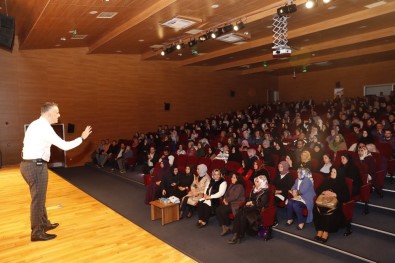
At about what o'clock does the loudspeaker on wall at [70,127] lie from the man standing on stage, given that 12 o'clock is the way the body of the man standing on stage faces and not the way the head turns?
The loudspeaker on wall is roughly at 9 o'clock from the man standing on stage.

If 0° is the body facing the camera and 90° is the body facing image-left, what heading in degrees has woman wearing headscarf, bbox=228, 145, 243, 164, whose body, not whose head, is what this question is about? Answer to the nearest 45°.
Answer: approximately 45°

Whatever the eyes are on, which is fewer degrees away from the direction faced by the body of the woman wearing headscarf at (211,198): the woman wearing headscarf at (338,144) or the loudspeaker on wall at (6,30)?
the loudspeaker on wall

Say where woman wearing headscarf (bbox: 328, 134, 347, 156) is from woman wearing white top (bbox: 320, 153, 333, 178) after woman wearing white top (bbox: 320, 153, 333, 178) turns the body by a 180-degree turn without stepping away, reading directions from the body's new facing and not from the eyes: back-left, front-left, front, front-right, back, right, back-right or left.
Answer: front-left

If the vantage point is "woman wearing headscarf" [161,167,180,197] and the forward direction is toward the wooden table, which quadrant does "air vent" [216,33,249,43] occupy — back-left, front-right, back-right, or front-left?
back-left

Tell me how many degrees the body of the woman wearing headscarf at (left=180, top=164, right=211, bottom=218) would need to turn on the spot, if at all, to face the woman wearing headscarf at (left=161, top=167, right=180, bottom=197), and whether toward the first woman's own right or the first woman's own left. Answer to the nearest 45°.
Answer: approximately 90° to the first woman's own right

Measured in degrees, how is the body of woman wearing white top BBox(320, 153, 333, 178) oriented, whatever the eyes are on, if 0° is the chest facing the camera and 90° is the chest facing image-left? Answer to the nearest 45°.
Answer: approximately 45°

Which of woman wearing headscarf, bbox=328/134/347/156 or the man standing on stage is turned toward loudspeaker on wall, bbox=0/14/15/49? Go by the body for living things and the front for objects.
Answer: the woman wearing headscarf

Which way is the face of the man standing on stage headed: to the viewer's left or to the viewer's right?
to the viewer's right

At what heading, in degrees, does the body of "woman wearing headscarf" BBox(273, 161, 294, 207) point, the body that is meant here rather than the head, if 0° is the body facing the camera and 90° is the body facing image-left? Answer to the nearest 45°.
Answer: approximately 45°

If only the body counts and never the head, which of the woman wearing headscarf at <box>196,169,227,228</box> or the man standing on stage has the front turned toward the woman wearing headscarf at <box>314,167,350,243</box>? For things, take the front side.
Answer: the man standing on stage
